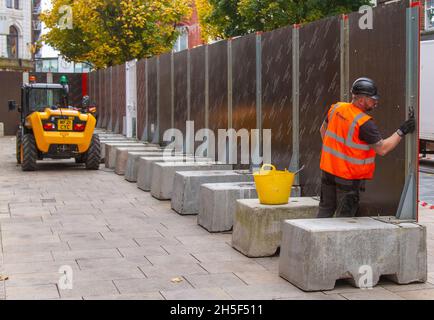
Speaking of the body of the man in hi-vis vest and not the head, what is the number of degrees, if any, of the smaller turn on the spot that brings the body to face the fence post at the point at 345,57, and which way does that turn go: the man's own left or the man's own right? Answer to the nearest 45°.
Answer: approximately 45° to the man's own left

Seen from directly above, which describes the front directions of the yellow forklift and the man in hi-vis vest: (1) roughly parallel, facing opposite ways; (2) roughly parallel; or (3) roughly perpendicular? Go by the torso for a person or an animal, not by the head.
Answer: roughly perpendicular

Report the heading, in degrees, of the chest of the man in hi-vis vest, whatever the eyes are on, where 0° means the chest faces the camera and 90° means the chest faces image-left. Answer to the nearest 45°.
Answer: approximately 225°

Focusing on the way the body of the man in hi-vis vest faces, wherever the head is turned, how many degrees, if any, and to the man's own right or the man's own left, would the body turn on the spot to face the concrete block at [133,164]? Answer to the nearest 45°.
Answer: approximately 90° to the man's own left

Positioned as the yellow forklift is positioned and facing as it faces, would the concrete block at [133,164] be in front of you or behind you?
behind

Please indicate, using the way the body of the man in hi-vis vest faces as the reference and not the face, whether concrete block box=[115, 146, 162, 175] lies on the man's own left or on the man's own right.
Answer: on the man's own left

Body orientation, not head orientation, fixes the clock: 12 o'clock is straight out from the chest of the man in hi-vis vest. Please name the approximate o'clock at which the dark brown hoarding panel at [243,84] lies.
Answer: The dark brown hoarding panel is roughly at 10 o'clock from the man in hi-vis vest.
